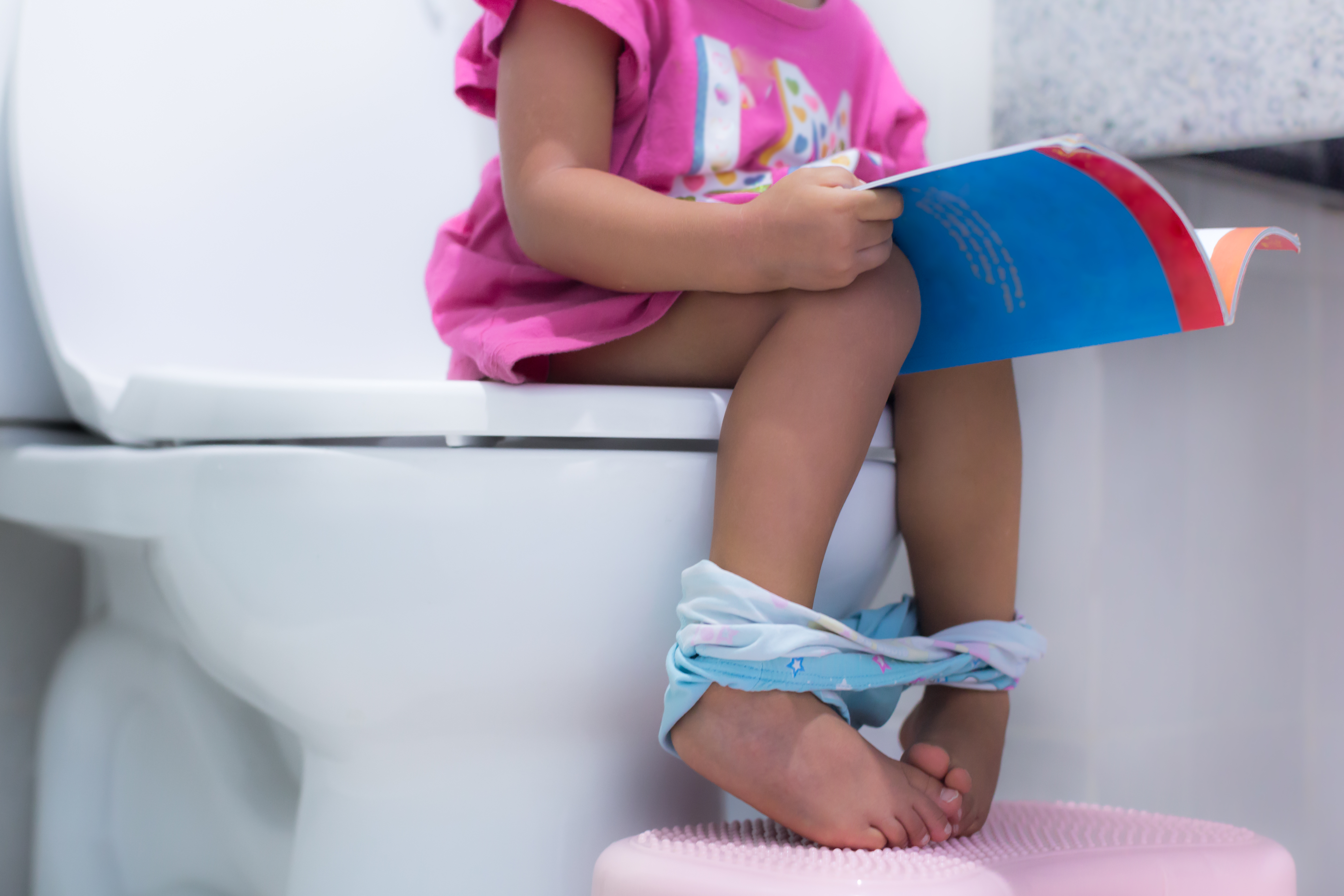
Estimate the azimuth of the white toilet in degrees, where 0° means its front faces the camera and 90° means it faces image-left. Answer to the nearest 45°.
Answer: approximately 315°
